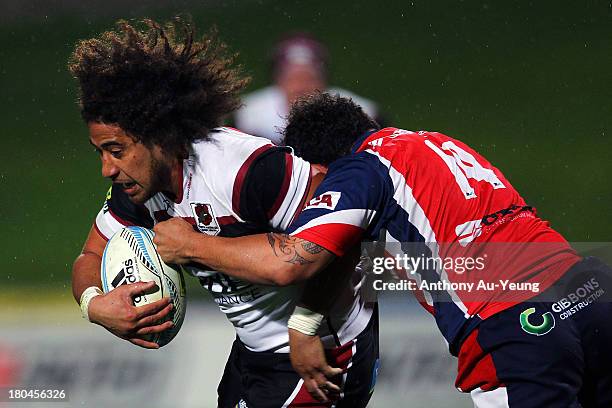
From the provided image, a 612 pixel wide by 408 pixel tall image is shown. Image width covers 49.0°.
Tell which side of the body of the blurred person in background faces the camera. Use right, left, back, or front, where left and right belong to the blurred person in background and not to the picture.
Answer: front
